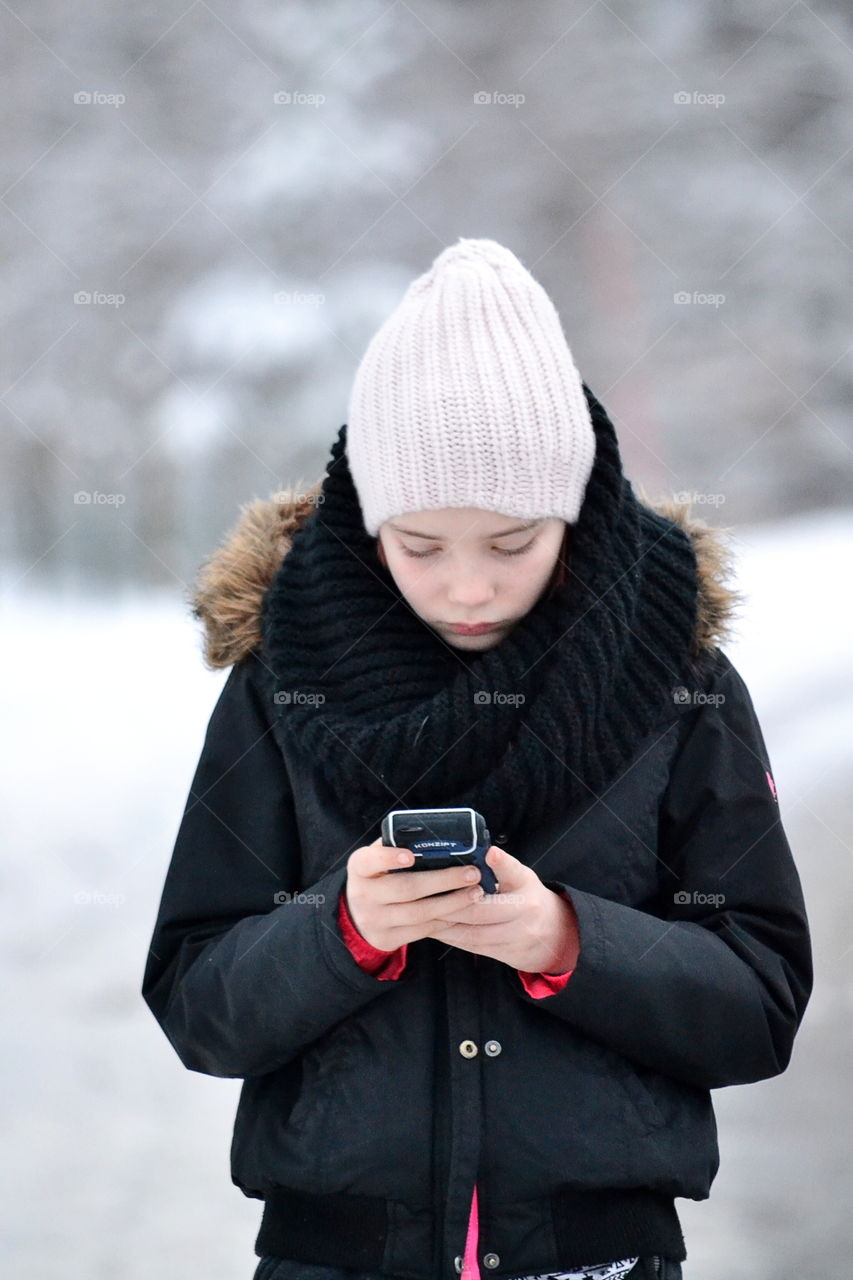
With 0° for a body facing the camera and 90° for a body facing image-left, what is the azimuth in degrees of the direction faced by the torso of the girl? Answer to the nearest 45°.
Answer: approximately 0°
